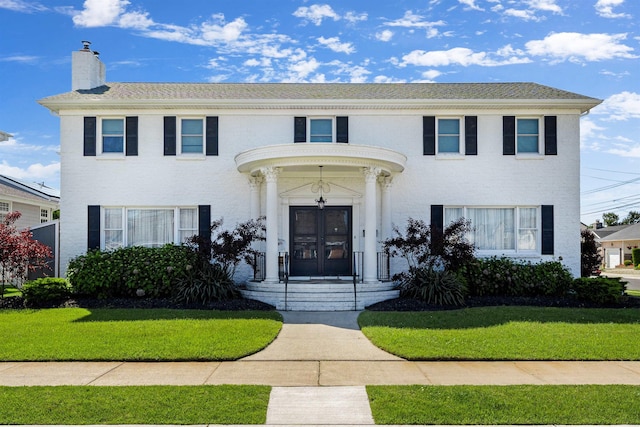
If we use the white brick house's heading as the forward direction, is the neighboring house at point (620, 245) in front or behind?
behind

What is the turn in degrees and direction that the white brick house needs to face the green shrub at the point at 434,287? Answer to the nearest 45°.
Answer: approximately 45° to its left

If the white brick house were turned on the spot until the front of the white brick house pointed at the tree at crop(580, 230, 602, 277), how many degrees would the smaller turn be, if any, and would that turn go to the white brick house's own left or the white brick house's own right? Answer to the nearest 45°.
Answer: approximately 90° to the white brick house's own left

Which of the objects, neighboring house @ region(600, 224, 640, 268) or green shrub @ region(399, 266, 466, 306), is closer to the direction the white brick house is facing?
the green shrub

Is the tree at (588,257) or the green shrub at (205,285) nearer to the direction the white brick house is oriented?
the green shrub

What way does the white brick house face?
toward the camera
